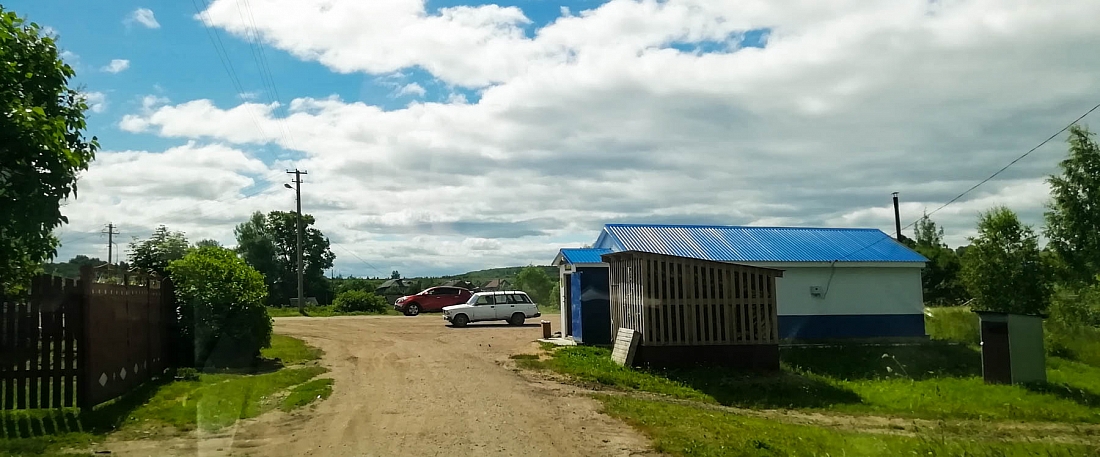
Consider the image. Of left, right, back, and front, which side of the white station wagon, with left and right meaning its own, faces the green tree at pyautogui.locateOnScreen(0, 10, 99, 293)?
left

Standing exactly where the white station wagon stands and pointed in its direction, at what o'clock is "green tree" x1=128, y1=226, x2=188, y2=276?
The green tree is roughly at 10 o'clock from the white station wagon.

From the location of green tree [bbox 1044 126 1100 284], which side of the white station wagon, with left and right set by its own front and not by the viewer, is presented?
back

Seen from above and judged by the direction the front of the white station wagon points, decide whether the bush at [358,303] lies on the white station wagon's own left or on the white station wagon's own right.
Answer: on the white station wagon's own right

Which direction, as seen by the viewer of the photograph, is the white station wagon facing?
facing to the left of the viewer

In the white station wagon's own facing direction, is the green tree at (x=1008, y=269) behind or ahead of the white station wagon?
behind
